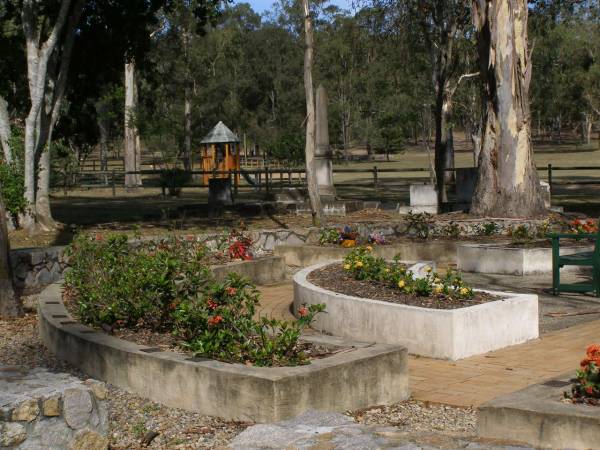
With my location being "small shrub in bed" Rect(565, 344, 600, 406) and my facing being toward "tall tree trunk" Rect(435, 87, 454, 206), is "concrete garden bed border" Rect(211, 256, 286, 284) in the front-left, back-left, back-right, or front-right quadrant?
front-left

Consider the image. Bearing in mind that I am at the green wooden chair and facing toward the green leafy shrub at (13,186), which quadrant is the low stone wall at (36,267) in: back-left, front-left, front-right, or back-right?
front-left
